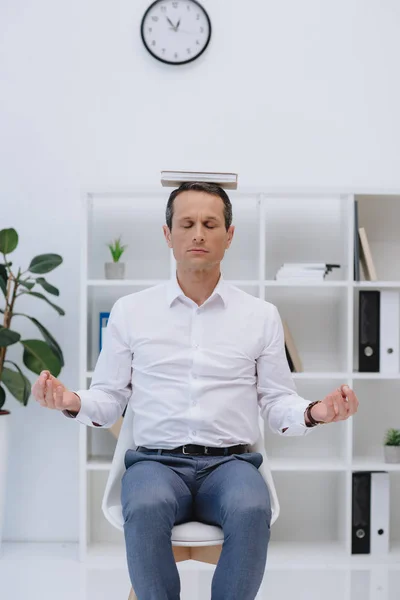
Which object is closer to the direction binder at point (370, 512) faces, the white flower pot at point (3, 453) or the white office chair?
the white office chair

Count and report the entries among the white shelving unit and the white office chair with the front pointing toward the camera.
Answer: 2

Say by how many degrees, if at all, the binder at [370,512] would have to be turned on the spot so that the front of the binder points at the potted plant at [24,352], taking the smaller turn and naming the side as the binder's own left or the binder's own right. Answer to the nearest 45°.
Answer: approximately 90° to the binder's own right

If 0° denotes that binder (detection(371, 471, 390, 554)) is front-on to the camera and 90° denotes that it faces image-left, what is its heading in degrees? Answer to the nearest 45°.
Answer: approximately 0°

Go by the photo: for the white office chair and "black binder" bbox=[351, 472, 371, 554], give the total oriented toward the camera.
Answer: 2
